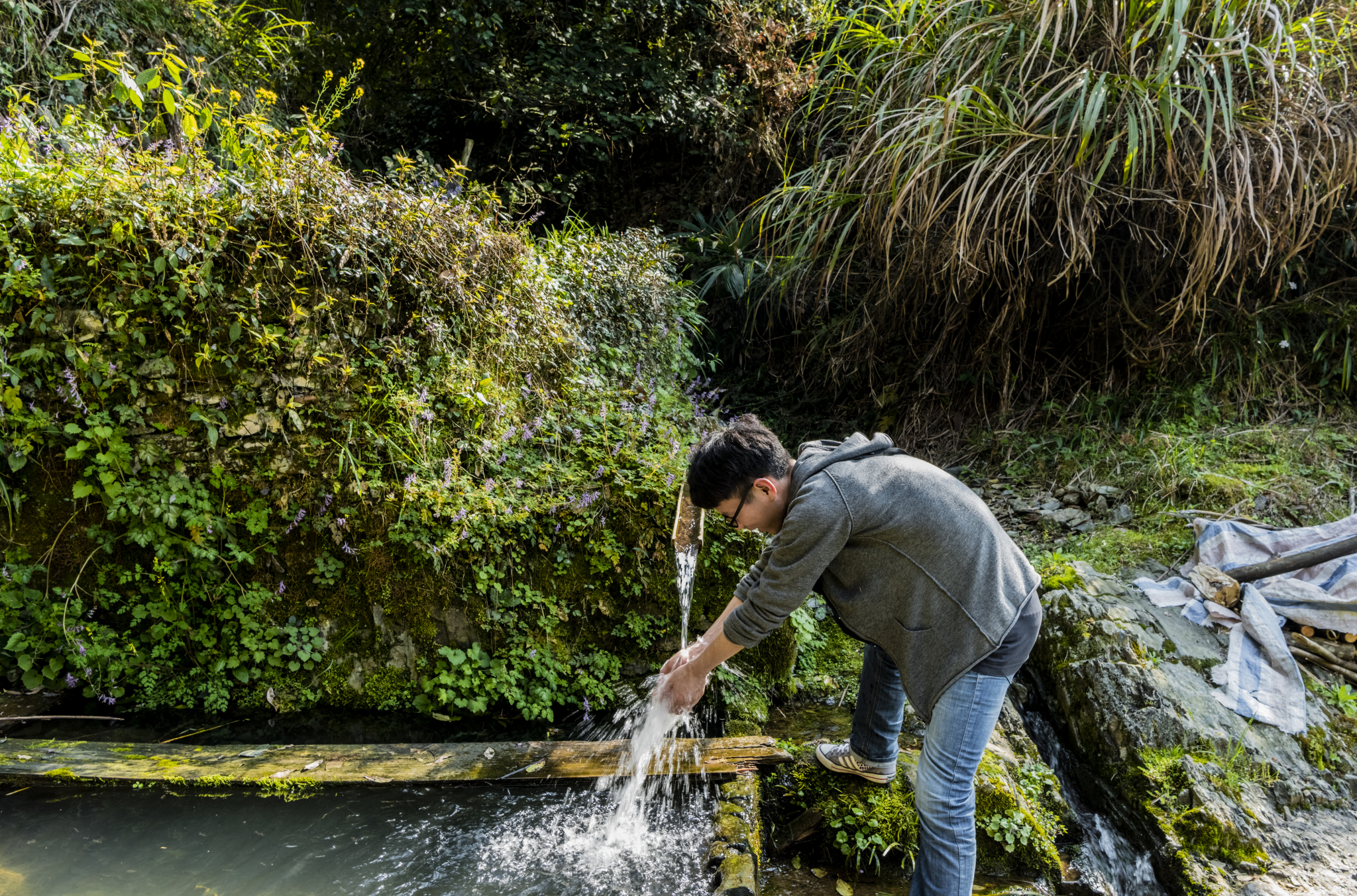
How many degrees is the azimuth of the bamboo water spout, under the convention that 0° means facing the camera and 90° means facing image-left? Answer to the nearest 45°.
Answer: approximately 0°

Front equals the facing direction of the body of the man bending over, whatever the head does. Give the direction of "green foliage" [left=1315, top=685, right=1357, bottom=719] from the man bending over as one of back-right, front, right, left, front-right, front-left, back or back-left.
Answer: back-right

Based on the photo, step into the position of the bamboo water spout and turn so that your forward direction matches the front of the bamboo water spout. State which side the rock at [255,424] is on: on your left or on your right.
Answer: on your right

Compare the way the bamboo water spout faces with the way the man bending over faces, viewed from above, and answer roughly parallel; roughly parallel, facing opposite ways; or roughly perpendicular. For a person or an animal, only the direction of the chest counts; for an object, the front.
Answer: roughly perpendicular

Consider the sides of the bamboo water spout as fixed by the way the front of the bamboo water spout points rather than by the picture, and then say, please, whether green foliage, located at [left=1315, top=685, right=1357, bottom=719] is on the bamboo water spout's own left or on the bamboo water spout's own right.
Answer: on the bamboo water spout's own left

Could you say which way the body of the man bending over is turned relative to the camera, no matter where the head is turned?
to the viewer's left

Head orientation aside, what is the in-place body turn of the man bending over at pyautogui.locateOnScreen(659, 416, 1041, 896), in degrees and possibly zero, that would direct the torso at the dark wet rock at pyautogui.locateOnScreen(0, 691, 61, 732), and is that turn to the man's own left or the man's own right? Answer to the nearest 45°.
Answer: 0° — they already face it

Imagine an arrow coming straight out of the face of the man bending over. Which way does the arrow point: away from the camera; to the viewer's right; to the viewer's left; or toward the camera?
to the viewer's left

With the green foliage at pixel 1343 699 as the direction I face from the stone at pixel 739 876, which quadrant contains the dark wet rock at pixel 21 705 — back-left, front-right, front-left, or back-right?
back-left

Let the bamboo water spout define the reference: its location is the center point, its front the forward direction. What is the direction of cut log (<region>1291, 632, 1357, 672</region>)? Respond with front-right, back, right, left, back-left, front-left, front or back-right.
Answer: left

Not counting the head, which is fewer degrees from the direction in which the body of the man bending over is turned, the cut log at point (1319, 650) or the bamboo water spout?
the bamboo water spout

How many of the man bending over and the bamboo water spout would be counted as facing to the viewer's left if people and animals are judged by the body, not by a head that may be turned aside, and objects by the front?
1
